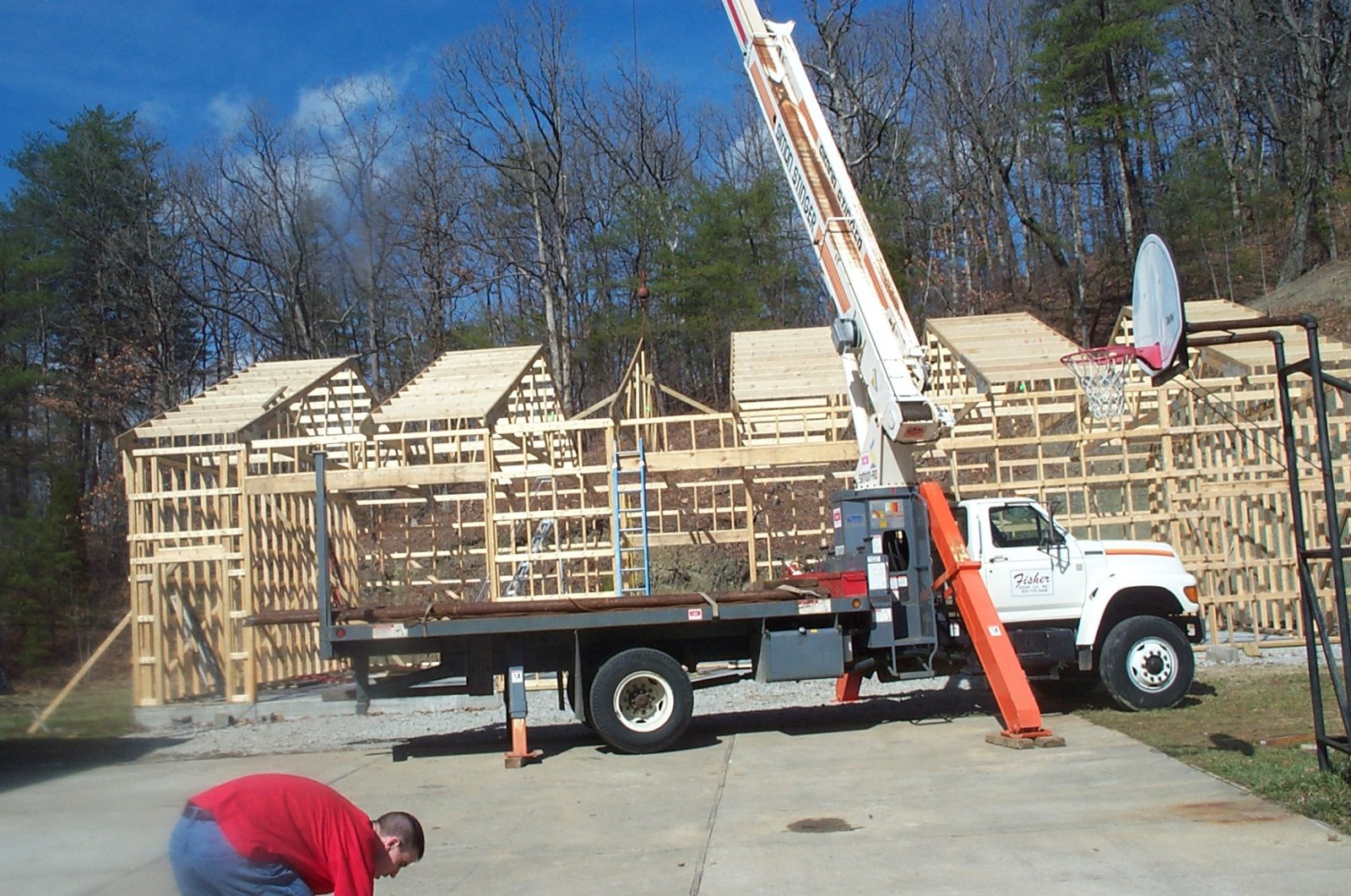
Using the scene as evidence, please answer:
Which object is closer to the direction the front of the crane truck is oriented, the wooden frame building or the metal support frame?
the metal support frame

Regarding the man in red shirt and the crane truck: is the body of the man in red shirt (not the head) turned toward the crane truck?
no

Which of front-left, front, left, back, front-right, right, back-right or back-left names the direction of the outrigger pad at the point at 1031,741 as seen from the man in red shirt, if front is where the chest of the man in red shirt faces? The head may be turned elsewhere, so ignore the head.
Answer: front-left

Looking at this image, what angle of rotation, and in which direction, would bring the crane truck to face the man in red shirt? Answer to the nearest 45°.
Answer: approximately 90° to its right

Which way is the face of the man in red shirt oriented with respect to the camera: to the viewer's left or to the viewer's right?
to the viewer's right

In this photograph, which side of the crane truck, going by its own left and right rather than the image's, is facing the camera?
right

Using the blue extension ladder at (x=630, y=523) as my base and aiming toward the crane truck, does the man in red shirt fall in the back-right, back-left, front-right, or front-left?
front-right

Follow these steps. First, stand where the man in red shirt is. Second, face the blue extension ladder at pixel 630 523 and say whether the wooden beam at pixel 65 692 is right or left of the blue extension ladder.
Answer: left

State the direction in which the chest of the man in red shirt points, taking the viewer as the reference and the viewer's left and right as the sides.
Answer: facing to the right of the viewer

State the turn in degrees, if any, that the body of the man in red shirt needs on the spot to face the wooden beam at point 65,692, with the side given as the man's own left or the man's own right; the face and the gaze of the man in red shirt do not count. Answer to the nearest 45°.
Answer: approximately 135° to the man's own left

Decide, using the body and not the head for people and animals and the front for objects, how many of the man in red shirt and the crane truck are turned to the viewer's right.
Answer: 2

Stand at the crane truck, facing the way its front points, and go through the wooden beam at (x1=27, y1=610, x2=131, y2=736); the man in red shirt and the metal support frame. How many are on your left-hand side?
0

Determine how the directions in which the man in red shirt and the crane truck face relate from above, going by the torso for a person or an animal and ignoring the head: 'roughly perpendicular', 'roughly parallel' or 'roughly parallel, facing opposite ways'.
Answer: roughly parallel

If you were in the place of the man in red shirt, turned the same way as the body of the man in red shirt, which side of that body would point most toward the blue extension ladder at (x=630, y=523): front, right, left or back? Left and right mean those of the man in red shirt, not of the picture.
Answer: left

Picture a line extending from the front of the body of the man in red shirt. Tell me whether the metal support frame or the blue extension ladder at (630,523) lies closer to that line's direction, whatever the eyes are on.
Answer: the metal support frame

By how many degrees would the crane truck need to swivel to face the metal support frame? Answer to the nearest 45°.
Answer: approximately 45° to its right
